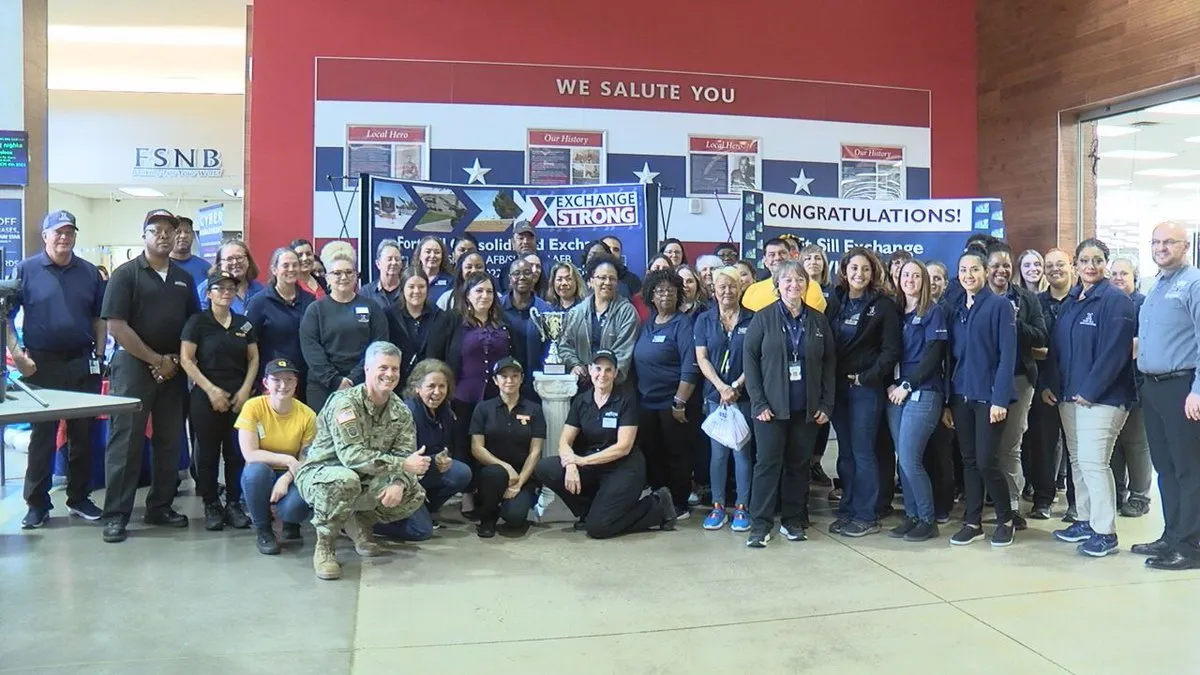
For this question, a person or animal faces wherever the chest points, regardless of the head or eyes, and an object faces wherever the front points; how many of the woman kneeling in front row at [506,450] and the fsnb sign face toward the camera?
2

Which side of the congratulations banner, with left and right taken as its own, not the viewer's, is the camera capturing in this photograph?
front

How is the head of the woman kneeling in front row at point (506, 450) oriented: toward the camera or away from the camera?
toward the camera

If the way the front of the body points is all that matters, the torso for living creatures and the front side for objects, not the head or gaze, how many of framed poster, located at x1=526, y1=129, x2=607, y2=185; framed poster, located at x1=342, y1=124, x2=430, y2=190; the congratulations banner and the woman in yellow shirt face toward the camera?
4

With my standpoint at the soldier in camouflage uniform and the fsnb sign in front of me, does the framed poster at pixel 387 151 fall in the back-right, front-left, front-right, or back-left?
front-right

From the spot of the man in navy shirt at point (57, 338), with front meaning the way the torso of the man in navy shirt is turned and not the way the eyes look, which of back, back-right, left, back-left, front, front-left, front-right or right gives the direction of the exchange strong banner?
left

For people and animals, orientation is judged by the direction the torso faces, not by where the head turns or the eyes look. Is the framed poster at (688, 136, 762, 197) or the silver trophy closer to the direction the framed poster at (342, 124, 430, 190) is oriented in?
the silver trophy

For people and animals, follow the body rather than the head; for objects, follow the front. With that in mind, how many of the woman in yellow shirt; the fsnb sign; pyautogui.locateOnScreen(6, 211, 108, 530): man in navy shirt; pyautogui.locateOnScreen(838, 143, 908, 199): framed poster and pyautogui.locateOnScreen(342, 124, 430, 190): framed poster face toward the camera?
5

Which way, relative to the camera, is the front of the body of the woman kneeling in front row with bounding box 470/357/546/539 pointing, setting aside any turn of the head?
toward the camera

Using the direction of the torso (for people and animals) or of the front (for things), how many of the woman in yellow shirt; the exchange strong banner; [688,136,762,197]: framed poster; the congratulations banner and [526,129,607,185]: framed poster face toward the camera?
5

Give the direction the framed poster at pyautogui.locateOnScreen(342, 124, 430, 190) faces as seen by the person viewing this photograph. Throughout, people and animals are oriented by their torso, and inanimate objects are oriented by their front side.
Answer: facing the viewer

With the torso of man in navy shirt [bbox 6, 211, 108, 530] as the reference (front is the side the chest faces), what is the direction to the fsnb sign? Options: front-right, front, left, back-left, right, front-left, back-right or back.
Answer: back

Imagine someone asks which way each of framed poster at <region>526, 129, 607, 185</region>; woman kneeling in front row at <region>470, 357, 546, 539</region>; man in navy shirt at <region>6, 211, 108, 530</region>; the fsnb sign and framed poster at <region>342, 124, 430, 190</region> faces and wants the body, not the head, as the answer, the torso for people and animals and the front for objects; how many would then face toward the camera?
5

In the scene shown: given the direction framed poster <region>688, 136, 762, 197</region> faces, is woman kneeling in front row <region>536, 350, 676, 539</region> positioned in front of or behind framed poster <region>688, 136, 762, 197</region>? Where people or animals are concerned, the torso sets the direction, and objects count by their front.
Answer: in front
